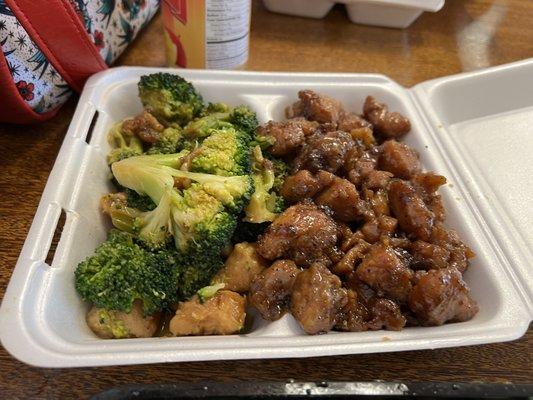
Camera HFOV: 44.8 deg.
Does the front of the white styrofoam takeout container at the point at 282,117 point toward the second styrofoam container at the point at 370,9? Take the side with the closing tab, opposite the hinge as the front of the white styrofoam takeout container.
no

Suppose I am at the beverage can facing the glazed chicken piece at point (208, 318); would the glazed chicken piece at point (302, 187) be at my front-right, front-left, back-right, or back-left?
front-left

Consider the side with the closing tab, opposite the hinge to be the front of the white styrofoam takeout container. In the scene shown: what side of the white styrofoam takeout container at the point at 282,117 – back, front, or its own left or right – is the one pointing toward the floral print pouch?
front

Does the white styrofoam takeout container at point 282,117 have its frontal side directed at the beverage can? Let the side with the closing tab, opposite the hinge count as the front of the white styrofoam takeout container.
no

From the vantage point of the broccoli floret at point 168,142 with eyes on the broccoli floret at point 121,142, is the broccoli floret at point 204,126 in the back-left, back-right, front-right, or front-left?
back-right

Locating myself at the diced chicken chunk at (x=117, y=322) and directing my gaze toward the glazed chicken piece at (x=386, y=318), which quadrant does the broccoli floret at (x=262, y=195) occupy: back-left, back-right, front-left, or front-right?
front-left

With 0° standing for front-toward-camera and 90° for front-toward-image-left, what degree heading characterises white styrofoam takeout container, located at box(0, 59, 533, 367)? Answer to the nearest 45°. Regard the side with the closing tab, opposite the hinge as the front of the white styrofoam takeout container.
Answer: approximately 90°

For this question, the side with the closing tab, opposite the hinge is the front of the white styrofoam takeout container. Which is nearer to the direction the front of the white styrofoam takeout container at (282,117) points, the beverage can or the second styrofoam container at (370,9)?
the beverage can

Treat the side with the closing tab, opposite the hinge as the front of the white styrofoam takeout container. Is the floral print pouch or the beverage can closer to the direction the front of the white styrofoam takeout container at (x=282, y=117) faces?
the floral print pouch

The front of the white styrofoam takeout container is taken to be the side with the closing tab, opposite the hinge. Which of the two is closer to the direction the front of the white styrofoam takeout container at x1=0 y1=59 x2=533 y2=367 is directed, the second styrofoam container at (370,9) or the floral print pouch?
the floral print pouch
